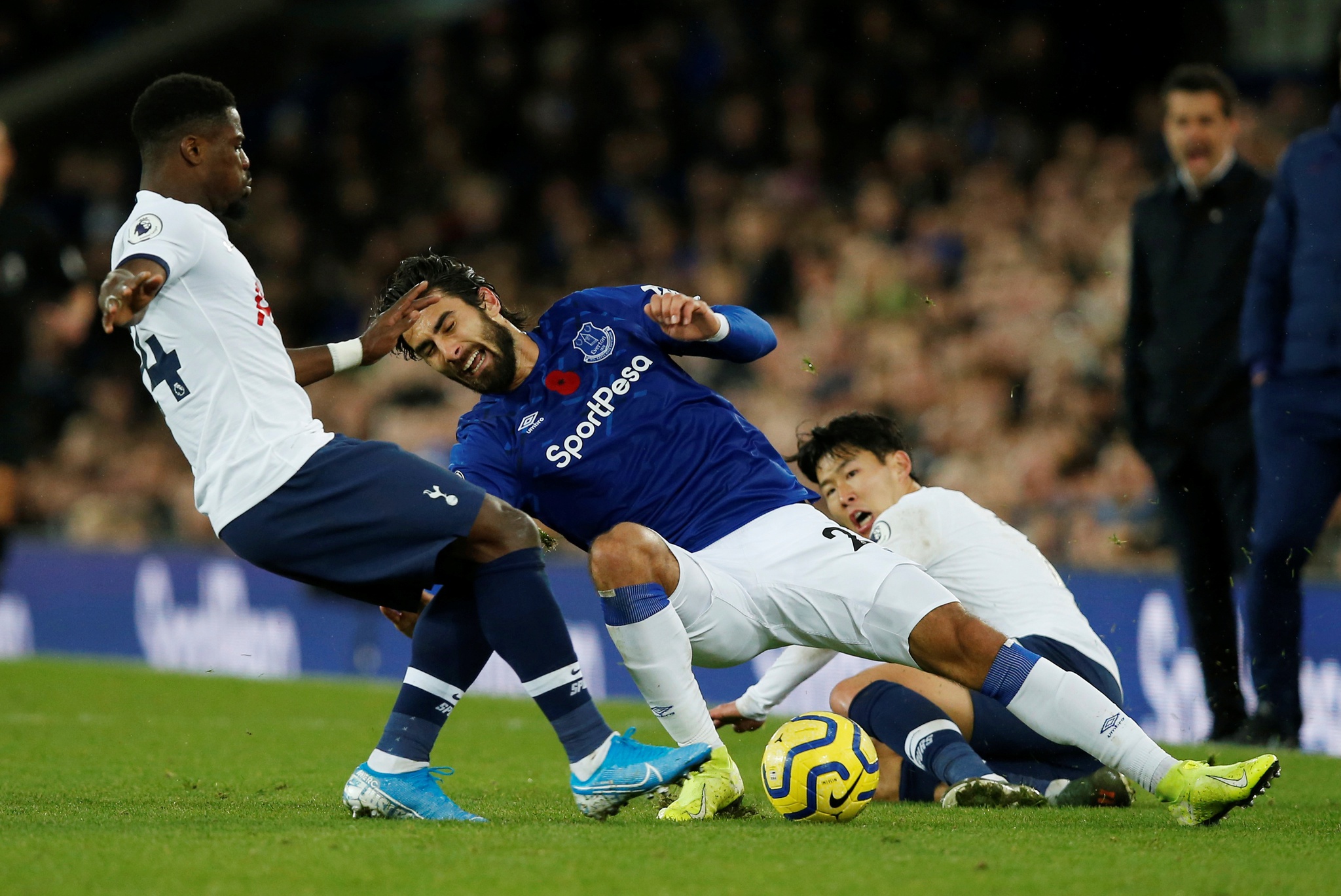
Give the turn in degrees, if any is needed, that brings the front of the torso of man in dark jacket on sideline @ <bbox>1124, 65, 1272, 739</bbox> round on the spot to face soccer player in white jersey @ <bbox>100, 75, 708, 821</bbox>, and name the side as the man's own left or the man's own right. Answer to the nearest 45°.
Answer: approximately 45° to the man's own right

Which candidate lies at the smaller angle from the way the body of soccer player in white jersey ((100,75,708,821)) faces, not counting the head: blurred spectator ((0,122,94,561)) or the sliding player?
the sliding player

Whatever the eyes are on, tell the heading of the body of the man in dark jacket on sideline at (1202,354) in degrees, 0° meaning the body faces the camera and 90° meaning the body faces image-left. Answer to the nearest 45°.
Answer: approximately 0°

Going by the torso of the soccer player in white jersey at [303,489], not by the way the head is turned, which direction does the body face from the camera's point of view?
to the viewer's right

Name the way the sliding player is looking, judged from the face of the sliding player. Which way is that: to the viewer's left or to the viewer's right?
to the viewer's left

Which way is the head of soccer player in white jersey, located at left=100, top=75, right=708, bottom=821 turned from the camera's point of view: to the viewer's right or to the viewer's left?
to the viewer's right

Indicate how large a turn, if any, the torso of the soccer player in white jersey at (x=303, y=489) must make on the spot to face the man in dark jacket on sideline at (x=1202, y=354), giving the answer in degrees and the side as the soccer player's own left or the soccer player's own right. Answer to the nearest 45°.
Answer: approximately 45° to the soccer player's own left

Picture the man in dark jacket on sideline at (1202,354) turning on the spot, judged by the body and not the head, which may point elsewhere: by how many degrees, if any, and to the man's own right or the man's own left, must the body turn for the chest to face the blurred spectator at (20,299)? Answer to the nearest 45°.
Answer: approximately 90° to the man's own right

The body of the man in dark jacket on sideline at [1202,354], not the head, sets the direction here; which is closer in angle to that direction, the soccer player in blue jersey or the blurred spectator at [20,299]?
the soccer player in blue jersey

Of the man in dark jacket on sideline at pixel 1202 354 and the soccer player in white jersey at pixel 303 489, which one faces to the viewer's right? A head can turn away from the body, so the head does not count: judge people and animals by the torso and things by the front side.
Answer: the soccer player in white jersey

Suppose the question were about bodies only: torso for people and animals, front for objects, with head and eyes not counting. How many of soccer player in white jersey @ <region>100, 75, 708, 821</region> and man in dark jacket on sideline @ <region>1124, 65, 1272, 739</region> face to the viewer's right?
1

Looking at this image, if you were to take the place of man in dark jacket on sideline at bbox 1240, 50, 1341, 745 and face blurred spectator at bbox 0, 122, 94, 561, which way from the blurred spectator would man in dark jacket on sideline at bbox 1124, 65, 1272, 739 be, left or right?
right
